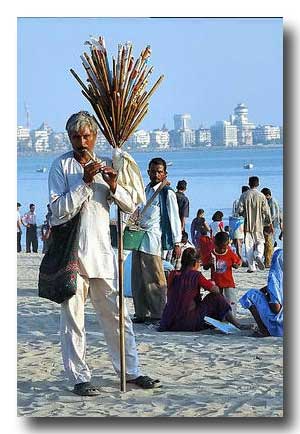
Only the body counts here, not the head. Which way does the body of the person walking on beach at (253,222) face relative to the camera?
away from the camera

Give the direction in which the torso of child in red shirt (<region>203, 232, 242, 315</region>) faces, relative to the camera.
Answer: toward the camera

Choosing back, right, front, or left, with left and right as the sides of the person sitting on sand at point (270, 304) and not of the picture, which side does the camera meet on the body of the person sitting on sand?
left

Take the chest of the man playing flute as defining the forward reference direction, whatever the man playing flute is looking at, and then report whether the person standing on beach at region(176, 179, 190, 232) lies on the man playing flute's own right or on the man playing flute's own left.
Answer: on the man playing flute's own left
